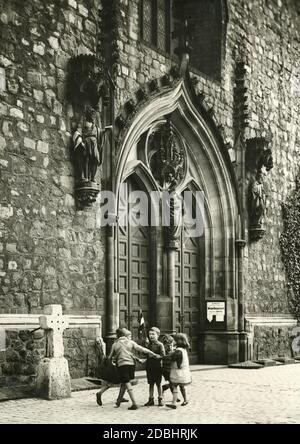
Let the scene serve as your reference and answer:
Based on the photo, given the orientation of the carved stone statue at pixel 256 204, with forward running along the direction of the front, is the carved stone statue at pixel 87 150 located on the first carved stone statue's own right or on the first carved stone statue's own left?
on the first carved stone statue's own right

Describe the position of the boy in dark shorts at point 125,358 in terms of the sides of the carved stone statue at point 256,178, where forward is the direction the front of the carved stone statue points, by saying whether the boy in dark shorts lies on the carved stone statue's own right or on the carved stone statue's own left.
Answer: on the carved stone statue's own right

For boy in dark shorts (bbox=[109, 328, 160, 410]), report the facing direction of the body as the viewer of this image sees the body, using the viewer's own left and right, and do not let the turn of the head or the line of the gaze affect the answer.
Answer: facing away from the viewer and to the right of the viewer

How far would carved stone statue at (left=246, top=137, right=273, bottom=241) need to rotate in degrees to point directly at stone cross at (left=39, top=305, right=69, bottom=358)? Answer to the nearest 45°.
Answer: approximately 45° to its right

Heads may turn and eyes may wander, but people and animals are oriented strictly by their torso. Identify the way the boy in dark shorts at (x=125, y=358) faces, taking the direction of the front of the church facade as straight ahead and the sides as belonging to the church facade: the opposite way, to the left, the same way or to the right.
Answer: to the left

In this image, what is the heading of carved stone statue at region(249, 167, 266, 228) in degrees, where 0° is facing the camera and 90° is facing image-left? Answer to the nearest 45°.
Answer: approximately 315°

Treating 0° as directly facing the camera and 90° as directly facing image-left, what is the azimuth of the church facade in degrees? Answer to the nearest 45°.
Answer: approximately 315°

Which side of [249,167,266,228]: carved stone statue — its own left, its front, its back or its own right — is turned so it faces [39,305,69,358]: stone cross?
right
